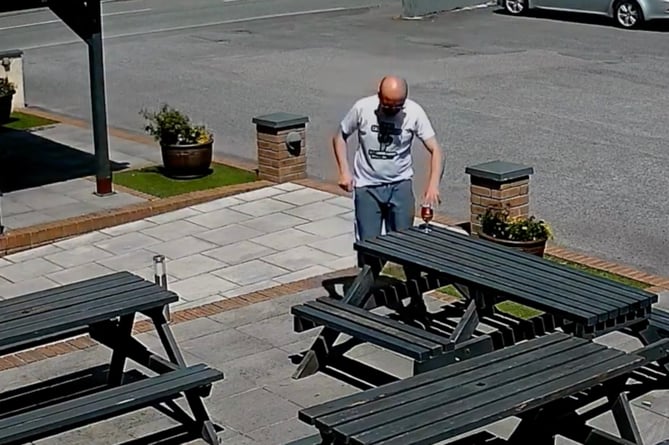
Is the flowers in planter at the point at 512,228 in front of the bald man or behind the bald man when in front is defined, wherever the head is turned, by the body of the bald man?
behind

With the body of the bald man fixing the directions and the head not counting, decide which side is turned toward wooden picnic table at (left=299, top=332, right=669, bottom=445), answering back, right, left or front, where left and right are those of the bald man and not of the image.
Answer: front

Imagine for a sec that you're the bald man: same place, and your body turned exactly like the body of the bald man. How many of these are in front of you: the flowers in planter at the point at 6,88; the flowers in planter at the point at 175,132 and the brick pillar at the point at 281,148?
0

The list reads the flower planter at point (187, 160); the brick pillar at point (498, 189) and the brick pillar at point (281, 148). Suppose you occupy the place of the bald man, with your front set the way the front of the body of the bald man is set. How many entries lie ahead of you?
0

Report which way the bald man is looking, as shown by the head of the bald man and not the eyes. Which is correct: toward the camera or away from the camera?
toward the camera

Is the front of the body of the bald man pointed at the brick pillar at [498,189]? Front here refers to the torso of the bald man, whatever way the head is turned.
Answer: no

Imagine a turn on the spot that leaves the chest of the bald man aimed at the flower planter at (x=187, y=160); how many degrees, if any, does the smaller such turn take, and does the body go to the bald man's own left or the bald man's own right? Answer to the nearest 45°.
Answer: approximately 135° to the bald man's own right

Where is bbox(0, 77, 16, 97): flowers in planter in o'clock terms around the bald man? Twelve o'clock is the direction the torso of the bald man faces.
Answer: The flowers in planter is roughly at 5 o'clock from the bald man.

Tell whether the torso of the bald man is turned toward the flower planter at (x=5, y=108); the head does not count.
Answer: no

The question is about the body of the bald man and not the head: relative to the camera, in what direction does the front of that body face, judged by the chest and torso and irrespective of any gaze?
toward the camera

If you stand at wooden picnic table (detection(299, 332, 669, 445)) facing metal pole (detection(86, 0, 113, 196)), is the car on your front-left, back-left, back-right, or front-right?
front-right
